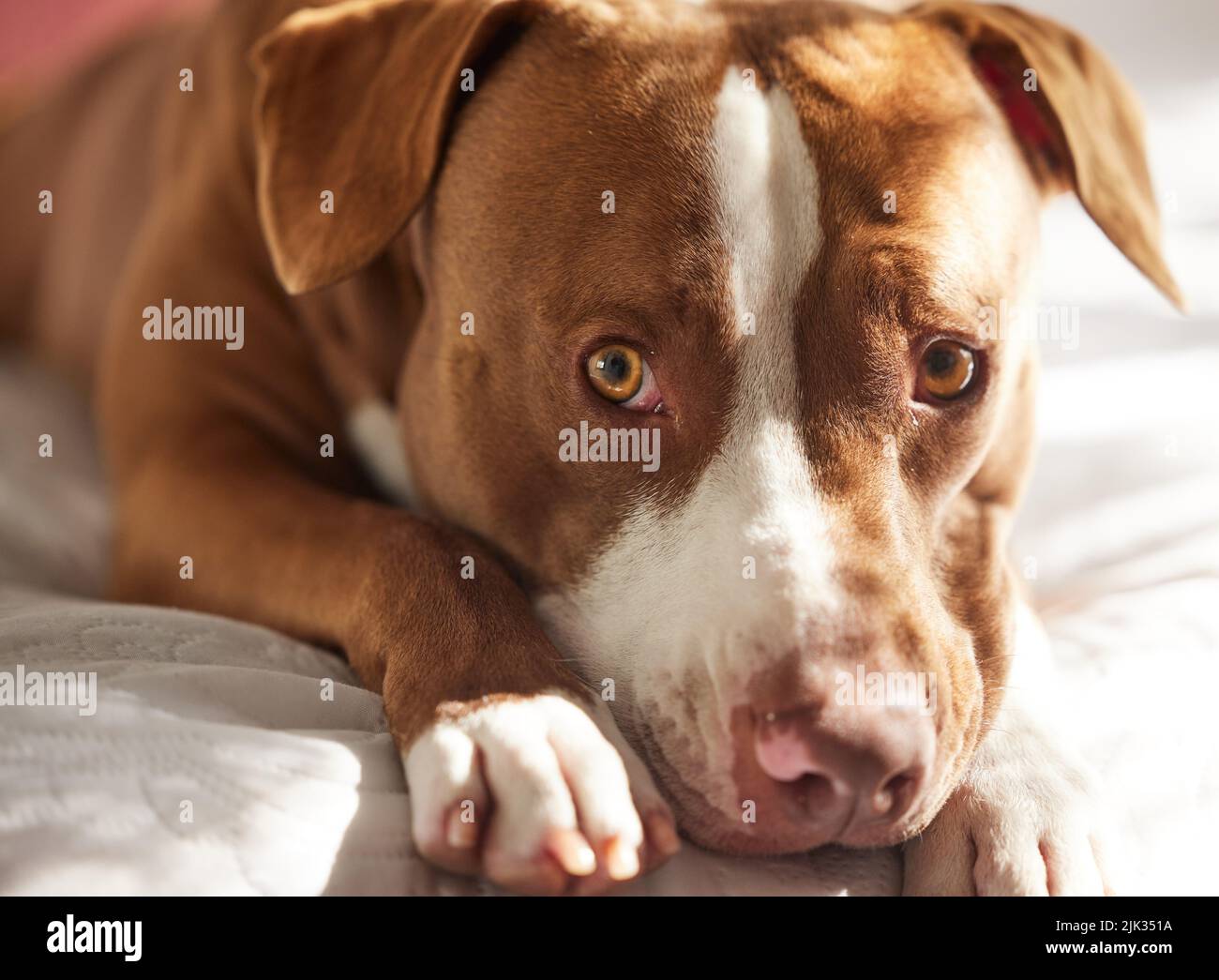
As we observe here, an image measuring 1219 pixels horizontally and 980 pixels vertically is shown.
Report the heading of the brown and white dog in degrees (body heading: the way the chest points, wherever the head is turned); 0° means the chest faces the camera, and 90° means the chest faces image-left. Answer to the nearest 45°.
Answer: approximately 315°
